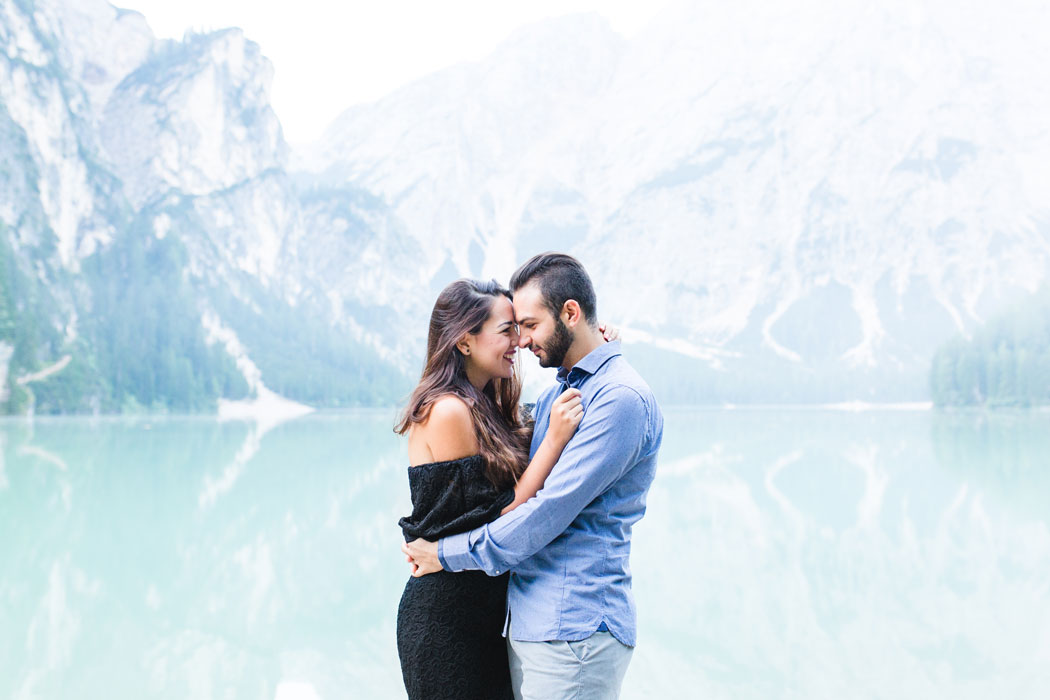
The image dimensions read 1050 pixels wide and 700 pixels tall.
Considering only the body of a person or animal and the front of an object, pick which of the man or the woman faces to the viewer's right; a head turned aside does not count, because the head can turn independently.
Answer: the woman

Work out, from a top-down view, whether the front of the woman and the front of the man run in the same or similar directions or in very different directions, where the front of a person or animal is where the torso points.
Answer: very different directions

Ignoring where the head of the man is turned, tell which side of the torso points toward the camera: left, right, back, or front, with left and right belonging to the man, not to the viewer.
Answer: left

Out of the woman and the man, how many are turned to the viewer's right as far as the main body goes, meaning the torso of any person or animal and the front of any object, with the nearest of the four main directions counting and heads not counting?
1

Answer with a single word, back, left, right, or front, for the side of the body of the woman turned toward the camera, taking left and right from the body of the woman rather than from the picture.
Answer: right
